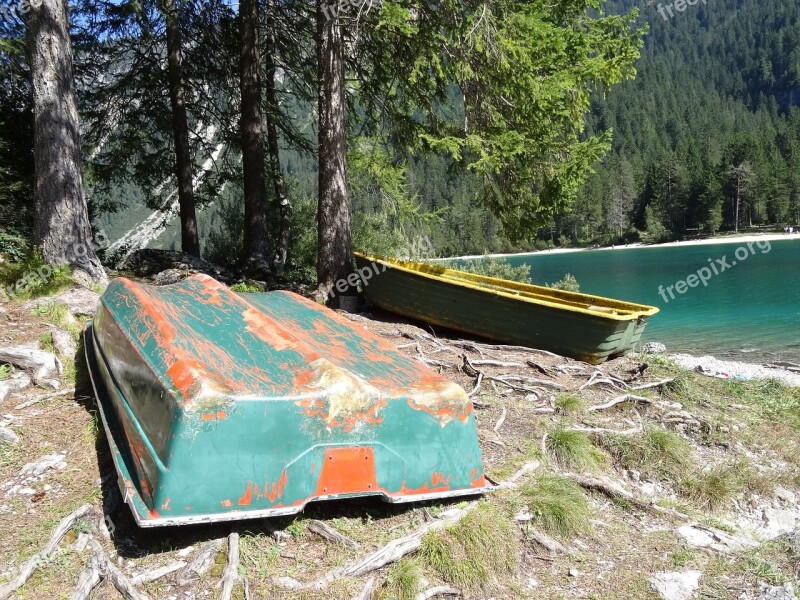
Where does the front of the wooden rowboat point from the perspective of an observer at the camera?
facing away from the viewer and to the left of the viewer

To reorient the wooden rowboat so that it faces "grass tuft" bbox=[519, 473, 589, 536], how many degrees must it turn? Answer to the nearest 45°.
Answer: approximately 135° to its left

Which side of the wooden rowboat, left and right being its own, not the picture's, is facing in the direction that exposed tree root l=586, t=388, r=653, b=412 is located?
back

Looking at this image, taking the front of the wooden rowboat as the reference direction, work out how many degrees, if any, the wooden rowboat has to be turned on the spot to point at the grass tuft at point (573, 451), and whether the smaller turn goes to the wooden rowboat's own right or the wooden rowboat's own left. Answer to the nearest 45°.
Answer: approximately 135° to the wooden rowboat's own left

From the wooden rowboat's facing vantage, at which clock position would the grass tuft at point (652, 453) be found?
The grass tuft is roughly at 7 o'clock from the wooden rowboat.

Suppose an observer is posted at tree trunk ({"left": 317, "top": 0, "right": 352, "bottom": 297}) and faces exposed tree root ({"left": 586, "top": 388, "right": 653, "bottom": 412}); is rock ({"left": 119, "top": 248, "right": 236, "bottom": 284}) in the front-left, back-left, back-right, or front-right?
back-right

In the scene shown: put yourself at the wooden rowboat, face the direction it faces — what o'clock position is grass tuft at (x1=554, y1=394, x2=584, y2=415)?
The grass tuft is roughly at 7 o'clock from the wooden rowboat.

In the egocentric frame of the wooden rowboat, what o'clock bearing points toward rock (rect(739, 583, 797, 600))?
The rock is roughly at 7 o'clock from the wooden rowboat.

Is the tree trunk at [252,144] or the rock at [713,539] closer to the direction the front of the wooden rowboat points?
the tree trunk

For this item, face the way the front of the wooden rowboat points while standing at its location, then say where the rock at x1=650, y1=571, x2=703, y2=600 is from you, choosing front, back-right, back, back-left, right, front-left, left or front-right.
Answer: back-left

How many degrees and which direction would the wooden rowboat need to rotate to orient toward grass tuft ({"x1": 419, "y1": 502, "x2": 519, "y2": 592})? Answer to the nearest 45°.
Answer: approximately 135° to its left

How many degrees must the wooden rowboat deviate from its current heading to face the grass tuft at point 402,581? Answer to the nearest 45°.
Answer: approximately 135° to its left

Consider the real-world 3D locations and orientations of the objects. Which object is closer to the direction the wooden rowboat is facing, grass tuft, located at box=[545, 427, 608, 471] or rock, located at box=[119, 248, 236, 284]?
the rock
